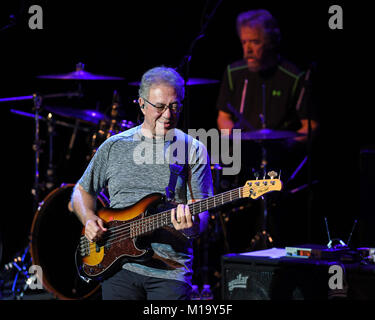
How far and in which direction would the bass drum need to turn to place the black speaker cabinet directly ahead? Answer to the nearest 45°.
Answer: approximately 90° to its left

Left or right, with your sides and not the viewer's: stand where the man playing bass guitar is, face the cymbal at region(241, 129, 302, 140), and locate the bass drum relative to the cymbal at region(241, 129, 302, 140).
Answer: left

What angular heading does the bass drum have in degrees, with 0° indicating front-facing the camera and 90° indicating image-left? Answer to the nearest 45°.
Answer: approximately 45°

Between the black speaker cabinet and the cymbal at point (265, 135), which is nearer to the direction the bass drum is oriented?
the black speaker cabinet

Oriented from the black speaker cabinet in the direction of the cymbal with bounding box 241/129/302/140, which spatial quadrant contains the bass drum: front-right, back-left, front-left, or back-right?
front-left

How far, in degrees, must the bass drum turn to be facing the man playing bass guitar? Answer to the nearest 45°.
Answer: approximately 45° to its left

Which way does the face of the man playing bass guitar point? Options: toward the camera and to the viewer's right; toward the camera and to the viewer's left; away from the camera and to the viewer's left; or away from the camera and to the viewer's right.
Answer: toward the camera and to the viewer's right

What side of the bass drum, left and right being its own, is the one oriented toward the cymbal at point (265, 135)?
left
